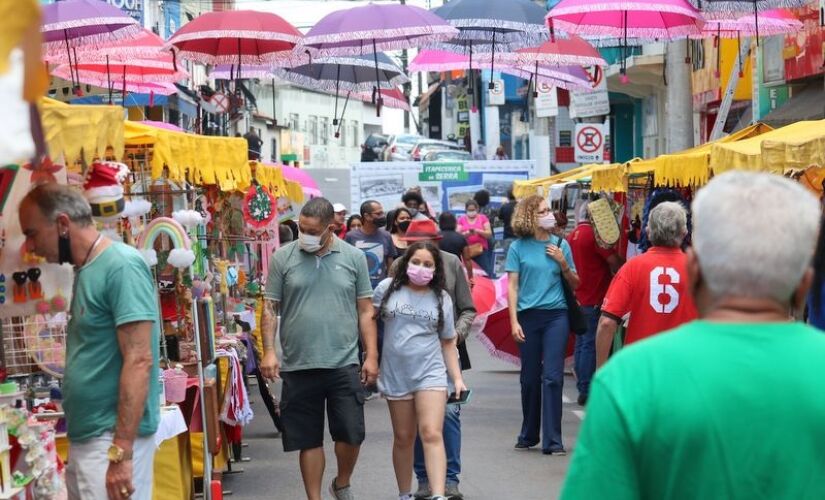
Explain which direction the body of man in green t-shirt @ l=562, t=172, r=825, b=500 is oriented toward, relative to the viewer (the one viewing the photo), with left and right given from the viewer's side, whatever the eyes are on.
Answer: facing away from the viewer

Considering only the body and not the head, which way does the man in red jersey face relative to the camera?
away from the camera

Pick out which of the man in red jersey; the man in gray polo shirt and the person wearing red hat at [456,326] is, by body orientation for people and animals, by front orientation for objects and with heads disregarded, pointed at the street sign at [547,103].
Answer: the man in red jersey

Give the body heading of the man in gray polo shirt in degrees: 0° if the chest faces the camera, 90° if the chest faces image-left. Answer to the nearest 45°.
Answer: approximately 0°

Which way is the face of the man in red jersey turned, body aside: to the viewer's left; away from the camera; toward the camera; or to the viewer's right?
away from the camera

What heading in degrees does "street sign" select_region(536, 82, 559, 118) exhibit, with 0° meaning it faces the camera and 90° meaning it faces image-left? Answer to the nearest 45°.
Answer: approximately 0°
